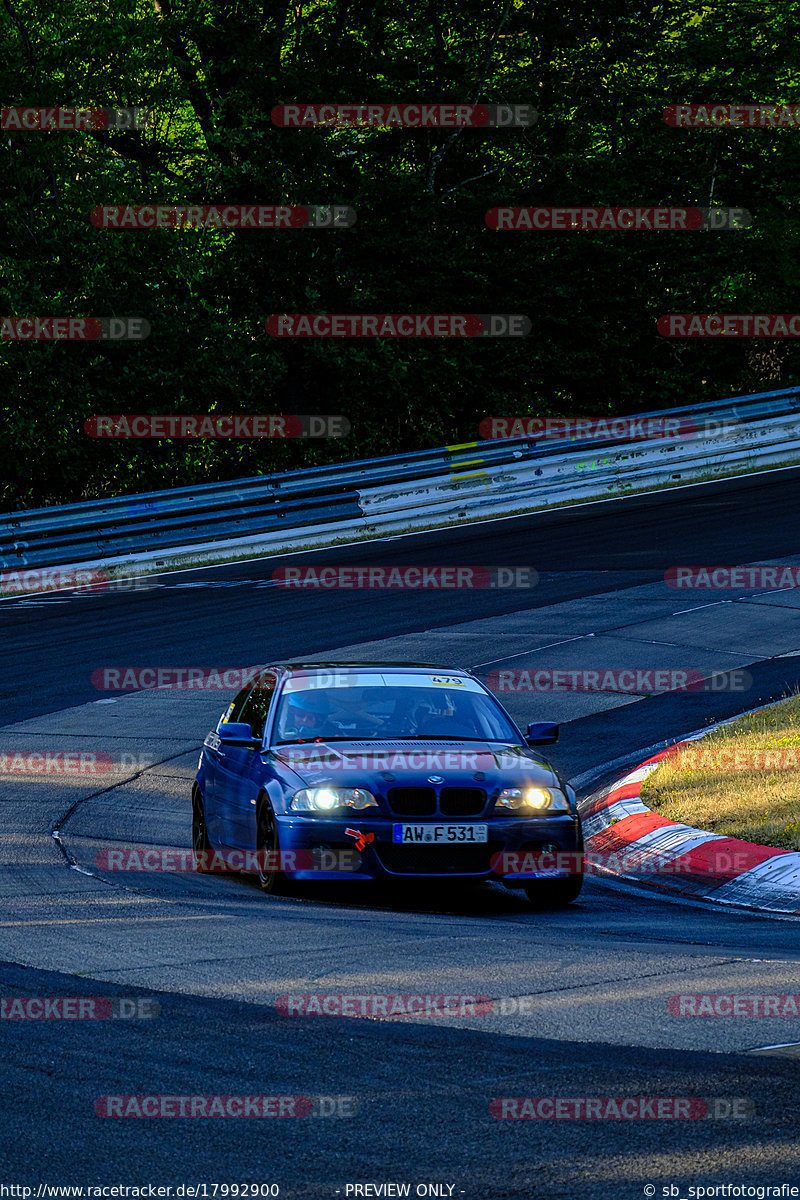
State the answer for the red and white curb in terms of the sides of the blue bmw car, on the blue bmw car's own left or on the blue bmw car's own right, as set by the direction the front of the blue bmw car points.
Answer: on the blue bmw car's own left

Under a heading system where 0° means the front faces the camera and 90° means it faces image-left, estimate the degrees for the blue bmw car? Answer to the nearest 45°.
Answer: approximately 0°

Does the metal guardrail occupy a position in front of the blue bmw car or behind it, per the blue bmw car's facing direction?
behind
